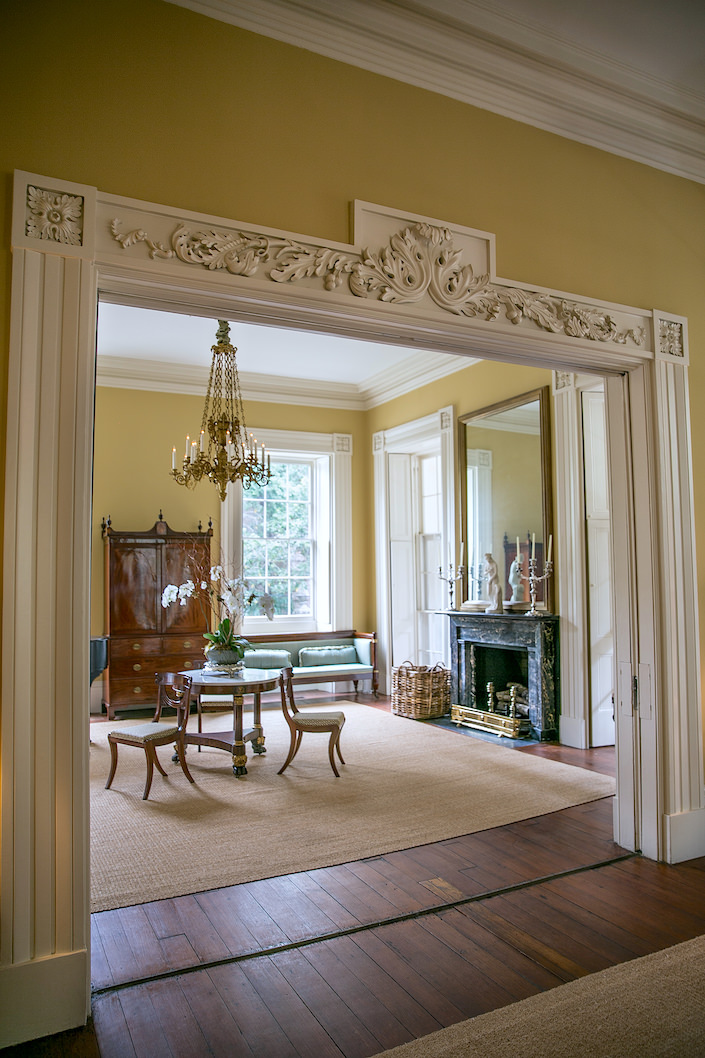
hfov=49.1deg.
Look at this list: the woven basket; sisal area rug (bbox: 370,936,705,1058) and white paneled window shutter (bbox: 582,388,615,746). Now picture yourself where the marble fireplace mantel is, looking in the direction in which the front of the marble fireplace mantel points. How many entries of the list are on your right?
1

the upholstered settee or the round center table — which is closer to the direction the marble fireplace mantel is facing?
the round center table

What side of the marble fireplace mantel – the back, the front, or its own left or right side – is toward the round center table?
front

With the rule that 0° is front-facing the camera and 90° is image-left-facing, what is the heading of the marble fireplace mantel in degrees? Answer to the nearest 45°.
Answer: approximately 45°

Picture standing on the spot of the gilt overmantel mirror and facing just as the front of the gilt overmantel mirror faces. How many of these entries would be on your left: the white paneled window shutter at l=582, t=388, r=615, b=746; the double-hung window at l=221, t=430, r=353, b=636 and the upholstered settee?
1

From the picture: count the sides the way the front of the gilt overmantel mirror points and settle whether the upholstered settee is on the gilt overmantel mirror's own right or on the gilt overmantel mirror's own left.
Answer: on the gilt overmantel mirror's own right

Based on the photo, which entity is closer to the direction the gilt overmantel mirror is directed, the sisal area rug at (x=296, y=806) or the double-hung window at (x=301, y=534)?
the sisal area rug

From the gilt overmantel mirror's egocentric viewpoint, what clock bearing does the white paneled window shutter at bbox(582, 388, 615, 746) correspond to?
The white paneled window shutter is roughly at 9 o'clock from the gilt overmantel mirror.

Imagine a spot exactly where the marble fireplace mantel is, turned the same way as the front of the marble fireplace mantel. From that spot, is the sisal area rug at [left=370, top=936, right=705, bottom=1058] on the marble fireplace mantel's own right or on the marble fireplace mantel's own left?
on the marble fireplace mantel's own left

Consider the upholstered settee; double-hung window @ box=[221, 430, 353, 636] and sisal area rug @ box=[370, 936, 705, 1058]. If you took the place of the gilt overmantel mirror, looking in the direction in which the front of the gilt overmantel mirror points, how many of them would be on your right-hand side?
2

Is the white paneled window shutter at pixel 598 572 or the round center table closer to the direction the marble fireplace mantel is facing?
the round center table
